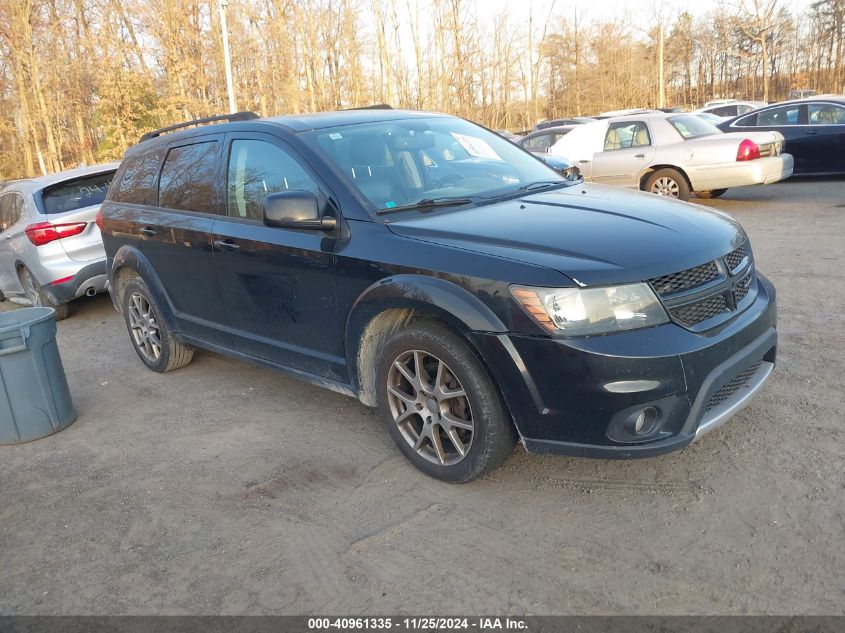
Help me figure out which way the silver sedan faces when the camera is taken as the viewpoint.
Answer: facing away from the viewer and to the left of the viewer

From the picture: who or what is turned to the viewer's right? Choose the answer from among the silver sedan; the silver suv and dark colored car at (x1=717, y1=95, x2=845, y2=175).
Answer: the dark colored car

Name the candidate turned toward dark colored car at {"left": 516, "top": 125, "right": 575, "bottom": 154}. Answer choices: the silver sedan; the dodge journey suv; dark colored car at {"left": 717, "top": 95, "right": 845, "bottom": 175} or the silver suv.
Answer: the silver sedan

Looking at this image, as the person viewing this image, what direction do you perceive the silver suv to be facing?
facing away from the viewer and to the left of the viewer

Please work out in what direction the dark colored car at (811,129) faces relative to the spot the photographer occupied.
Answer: facing to the right of the viewer

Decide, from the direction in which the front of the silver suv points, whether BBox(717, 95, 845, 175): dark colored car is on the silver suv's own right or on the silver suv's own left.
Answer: on the silver suv's own right

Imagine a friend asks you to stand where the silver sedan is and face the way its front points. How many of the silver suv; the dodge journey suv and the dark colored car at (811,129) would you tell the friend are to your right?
1

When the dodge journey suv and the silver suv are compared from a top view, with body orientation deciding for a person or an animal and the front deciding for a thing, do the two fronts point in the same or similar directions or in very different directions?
very different directions

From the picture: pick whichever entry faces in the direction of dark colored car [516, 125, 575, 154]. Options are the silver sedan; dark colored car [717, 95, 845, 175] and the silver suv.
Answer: the silver sedan

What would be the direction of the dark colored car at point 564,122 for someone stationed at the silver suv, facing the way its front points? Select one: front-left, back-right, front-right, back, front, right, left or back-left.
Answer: right

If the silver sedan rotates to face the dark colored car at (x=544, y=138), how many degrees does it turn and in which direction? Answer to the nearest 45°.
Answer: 0° — it already faces it

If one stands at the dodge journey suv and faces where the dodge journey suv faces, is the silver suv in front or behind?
behind
